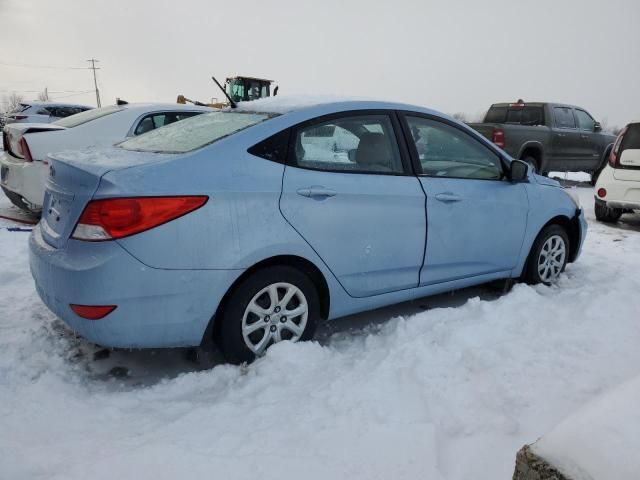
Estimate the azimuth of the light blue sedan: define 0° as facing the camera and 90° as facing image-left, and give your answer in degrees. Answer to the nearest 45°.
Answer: approximately 225°

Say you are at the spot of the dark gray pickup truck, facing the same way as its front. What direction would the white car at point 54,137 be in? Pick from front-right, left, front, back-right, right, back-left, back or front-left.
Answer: back

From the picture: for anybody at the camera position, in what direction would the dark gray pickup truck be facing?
facing away from the viewer and to the right of the viewer

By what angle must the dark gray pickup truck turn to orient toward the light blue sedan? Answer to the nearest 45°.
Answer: approximately 135° to its right

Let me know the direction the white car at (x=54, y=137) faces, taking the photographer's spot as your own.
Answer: facing away from the viewer and to the right of the viewer

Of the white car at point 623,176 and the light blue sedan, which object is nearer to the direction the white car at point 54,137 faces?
the white car

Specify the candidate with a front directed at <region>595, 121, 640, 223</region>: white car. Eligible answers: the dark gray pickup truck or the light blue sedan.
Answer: the light blue sedan

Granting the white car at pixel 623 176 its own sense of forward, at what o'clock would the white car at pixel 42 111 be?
the white car at pixel 42 111 is roughly at 9 o'clock from the white car at pixel 623 176.

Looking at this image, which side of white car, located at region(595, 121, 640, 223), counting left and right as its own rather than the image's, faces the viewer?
back
